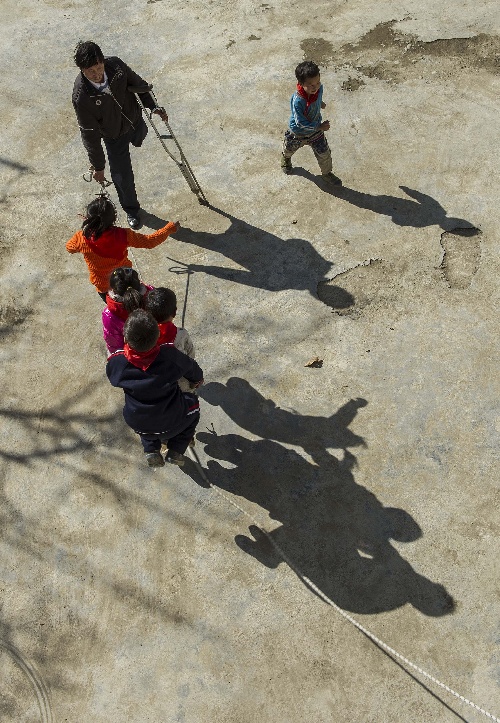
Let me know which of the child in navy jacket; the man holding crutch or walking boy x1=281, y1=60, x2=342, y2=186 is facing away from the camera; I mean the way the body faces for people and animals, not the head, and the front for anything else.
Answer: the child in navy jacket

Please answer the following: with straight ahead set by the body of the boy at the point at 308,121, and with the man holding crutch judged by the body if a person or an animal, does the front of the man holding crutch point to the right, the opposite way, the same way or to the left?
the same way

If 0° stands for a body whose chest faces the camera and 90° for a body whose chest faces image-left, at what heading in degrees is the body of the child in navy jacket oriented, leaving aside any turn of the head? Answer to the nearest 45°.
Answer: approximately 180°

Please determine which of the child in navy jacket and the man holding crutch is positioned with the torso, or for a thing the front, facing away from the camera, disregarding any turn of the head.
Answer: the child in navy jacket

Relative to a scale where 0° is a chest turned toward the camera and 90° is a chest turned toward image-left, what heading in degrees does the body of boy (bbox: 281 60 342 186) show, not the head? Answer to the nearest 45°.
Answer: approximately 315°

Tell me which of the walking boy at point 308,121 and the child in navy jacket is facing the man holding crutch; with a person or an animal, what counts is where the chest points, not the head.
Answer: the child in navy jacket

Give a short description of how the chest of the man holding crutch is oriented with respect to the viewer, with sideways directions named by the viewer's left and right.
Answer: facing the viewer and to the right of the viewer

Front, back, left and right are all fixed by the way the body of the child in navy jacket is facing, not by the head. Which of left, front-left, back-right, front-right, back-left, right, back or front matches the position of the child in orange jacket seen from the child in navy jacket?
front

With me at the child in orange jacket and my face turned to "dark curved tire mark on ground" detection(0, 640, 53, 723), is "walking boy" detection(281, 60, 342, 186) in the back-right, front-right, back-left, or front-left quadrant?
back-left

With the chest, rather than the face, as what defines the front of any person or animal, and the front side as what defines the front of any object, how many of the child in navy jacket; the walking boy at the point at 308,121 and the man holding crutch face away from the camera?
1

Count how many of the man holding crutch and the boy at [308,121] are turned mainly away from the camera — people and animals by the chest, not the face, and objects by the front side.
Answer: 0

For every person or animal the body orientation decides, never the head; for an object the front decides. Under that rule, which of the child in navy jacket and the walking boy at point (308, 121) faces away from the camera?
the child in navy jacket

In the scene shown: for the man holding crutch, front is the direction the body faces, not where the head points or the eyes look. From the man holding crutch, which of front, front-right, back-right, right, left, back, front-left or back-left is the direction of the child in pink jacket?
front-right

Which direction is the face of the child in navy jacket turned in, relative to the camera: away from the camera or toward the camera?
away from the camera
